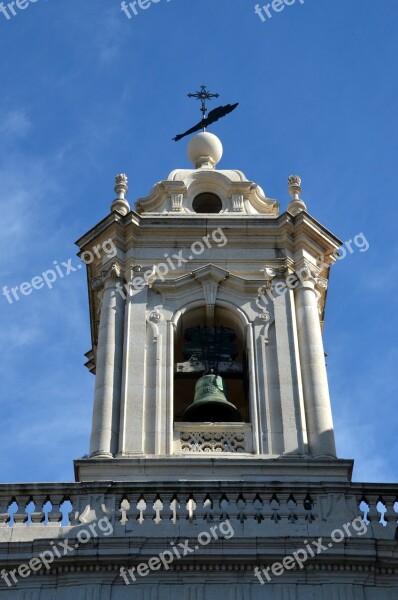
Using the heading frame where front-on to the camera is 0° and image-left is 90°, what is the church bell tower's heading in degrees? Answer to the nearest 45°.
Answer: approximately 0°
